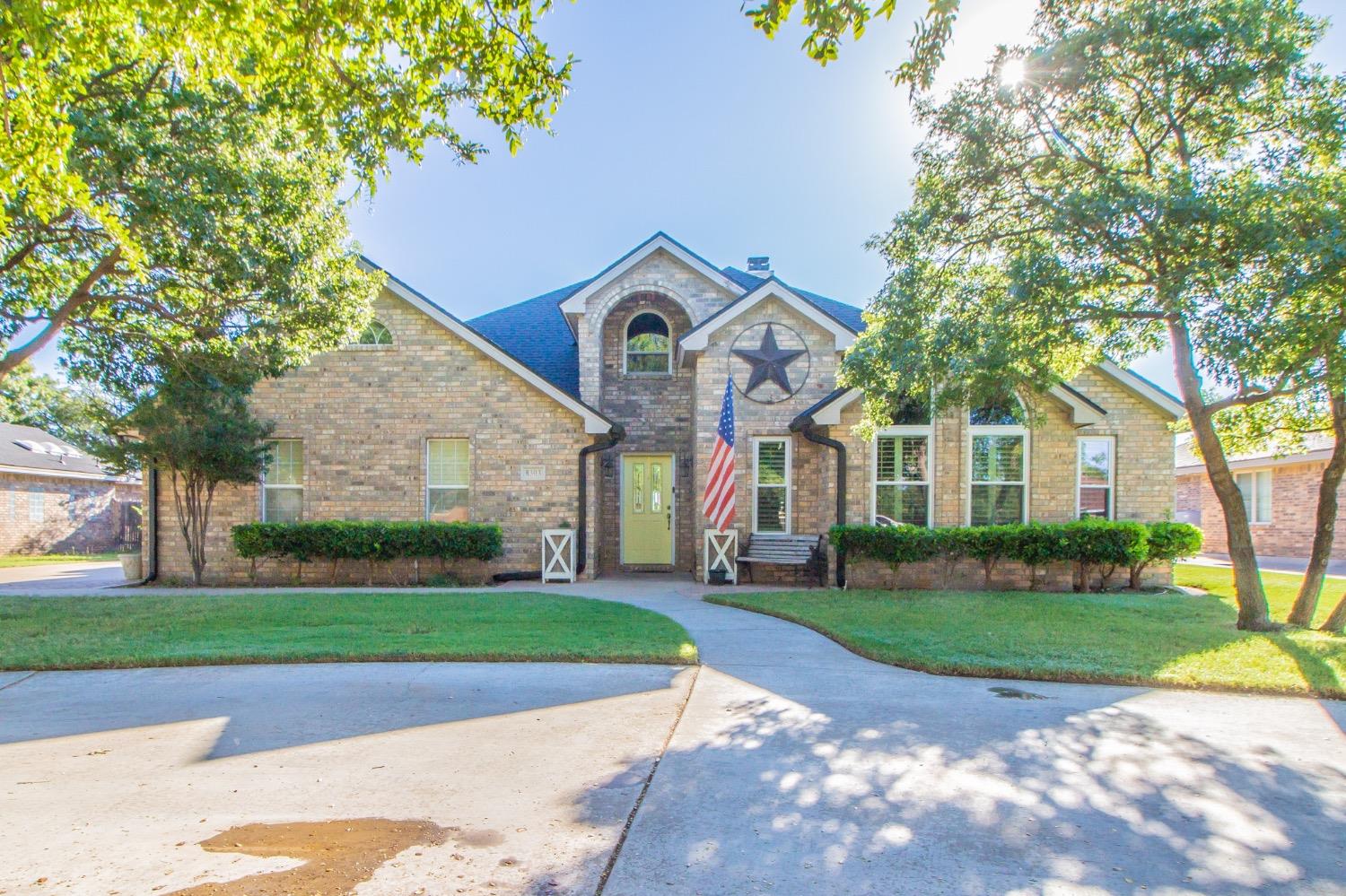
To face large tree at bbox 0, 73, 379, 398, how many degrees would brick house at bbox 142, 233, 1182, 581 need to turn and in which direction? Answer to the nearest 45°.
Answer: approximately 45° to its right

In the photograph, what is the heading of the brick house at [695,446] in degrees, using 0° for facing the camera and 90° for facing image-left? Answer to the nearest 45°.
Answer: approximately 0°
